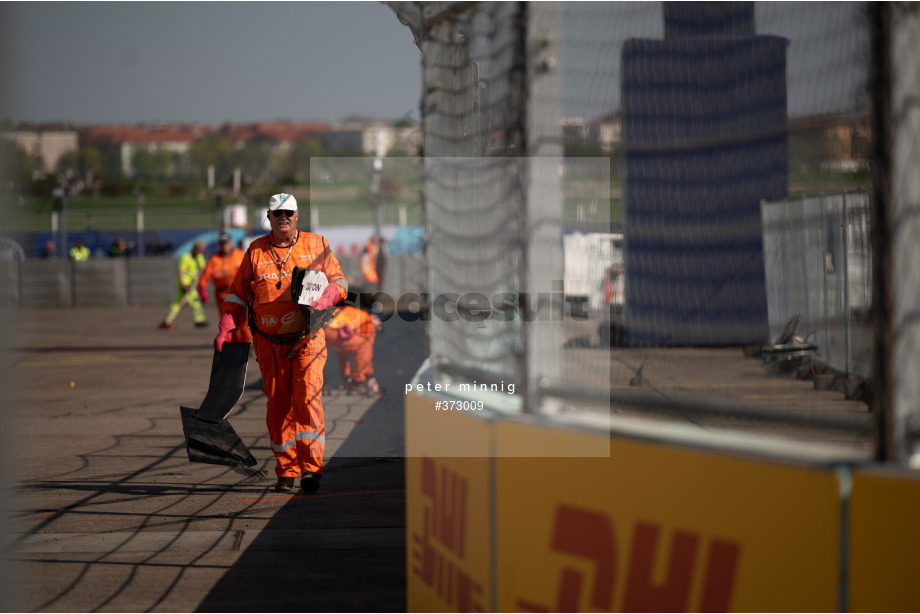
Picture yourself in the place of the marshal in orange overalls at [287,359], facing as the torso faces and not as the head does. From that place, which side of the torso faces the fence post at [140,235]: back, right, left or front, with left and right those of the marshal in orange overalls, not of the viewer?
back

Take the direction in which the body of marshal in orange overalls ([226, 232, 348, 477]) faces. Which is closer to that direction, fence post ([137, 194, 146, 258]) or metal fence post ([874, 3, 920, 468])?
the metal fence post

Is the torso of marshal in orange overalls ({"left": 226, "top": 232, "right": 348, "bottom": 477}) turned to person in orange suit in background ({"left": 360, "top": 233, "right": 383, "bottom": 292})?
no

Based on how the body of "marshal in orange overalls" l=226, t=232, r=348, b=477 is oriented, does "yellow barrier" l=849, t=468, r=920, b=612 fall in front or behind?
in front

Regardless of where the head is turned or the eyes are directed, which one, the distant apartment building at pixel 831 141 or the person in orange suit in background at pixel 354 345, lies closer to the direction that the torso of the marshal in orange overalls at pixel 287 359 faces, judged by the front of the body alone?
the distant apartment building

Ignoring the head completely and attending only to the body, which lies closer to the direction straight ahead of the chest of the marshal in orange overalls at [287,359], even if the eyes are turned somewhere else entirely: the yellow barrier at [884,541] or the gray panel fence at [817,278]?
the yellow barrier

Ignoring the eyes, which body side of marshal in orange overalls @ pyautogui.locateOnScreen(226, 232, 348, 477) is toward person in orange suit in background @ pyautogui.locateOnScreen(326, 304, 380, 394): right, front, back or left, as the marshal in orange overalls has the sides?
back

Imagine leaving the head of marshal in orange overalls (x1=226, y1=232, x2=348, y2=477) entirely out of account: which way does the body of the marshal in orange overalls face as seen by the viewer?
toward the camera
